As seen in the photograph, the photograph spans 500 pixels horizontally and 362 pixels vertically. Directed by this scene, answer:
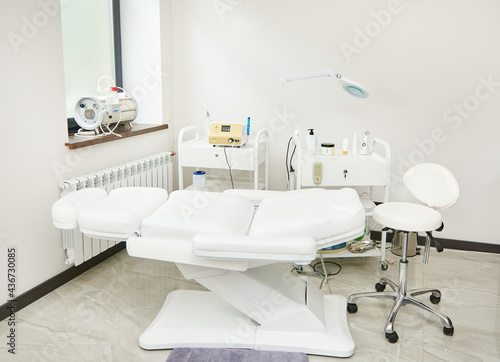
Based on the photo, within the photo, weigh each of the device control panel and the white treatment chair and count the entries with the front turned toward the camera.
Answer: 1

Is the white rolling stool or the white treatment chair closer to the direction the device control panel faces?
the white treatment chair

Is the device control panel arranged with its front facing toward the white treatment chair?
yes

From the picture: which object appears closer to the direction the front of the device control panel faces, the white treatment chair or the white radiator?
the white treatment chair

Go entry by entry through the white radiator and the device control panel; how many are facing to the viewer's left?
0

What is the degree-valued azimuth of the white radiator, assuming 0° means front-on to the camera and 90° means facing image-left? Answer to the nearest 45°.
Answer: approximately 315°
